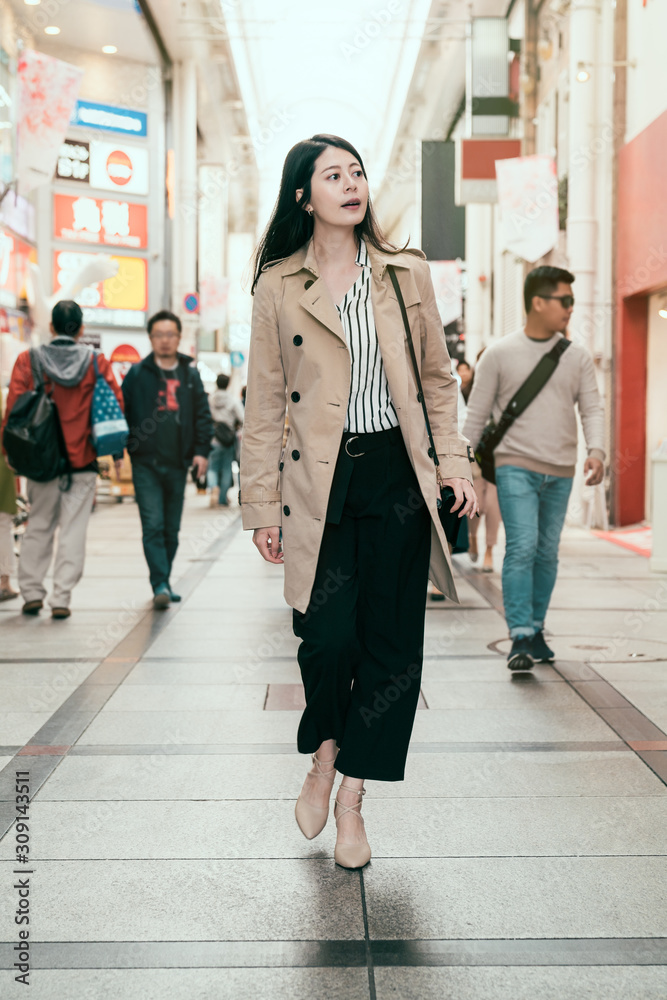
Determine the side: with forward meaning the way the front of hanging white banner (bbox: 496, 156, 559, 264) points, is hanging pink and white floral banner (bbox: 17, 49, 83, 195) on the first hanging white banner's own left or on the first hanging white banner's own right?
on the first hanging white banner's own right

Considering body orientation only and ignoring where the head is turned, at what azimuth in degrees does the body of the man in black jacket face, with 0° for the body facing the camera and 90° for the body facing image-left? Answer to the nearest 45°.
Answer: approximately 0°

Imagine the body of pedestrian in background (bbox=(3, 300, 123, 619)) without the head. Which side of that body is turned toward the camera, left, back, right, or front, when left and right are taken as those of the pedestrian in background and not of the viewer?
back

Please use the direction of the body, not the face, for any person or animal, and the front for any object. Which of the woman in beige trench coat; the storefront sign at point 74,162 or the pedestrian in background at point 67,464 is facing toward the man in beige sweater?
the storefront sign

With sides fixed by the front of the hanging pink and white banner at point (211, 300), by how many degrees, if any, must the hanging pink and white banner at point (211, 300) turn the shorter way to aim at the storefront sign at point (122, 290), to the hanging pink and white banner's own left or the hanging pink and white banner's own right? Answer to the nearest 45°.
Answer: approximately 45° to the hanging pink and white banner's own right

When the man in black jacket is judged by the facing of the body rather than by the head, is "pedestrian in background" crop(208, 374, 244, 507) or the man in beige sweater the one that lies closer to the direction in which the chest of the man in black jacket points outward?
the man in beige sweater

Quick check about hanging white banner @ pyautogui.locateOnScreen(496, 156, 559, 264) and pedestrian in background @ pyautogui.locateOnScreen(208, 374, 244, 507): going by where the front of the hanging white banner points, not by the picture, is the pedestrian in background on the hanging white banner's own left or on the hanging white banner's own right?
on the hanging white banner's own right

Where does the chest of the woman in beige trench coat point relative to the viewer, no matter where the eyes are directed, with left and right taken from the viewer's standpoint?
facing the viewer

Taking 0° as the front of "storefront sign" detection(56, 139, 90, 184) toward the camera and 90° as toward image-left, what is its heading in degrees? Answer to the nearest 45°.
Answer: approximately 0°

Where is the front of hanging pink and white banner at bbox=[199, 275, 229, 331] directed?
toward the camera

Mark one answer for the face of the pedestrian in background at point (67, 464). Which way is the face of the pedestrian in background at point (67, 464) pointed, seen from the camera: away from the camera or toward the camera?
away from the camera

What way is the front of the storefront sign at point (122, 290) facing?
toward the camera
